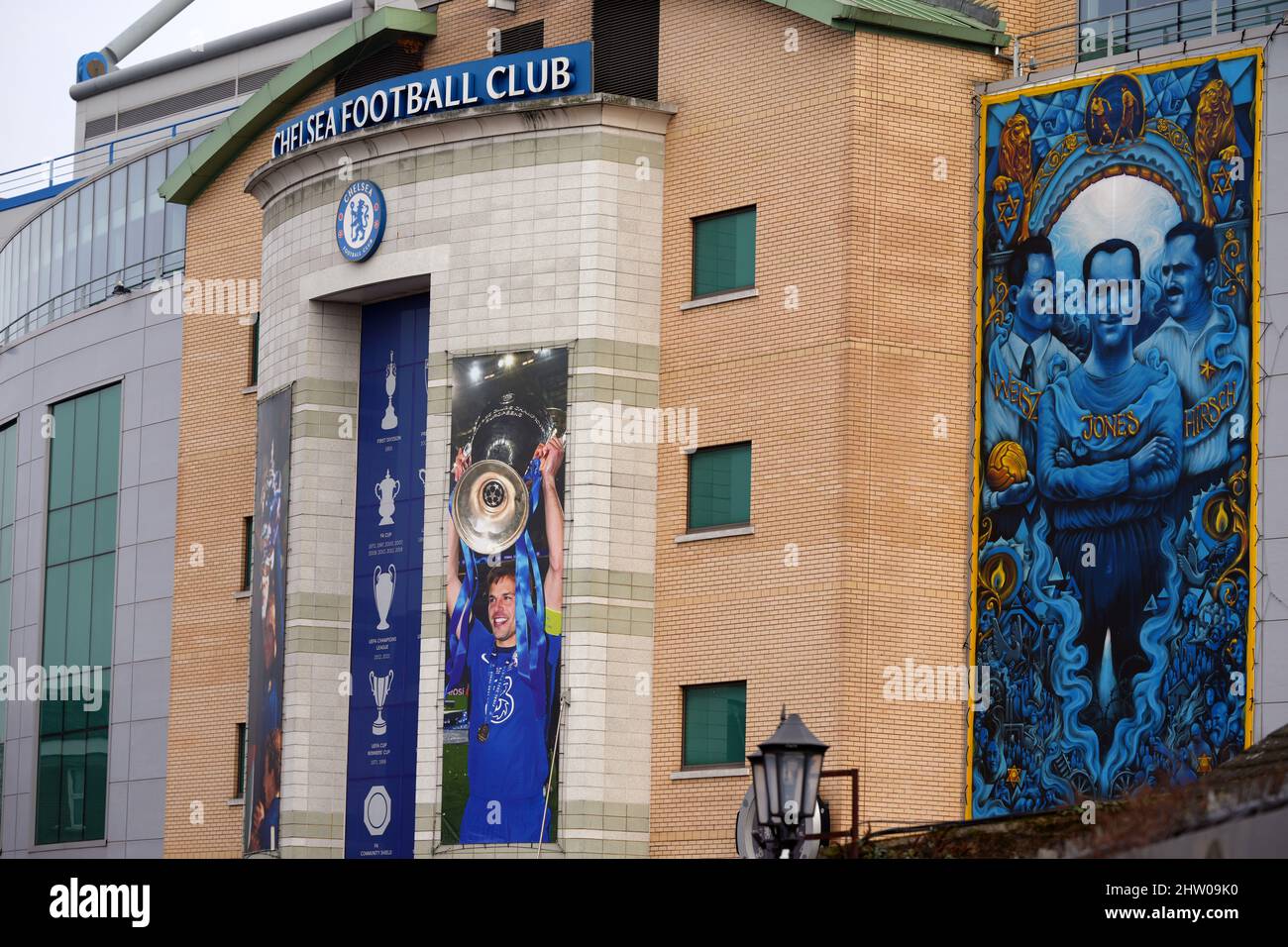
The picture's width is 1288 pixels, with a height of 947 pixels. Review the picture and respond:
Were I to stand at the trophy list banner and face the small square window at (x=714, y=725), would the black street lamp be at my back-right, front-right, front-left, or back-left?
front-right

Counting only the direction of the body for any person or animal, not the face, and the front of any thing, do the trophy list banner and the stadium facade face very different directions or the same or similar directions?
same or similar directions

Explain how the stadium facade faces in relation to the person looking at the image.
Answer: facing the viewer and to the left of the viewer

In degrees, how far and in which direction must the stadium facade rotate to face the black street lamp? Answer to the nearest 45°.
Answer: approximately 45° to its left

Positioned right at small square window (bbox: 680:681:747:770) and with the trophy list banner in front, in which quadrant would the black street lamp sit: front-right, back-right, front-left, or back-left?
back-left

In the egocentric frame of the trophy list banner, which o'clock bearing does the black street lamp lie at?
The black street lamp is roughly at 10 o'clock from the trophy list banner.

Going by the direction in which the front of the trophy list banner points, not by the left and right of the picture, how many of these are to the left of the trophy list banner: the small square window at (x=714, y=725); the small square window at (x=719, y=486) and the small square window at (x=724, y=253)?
3

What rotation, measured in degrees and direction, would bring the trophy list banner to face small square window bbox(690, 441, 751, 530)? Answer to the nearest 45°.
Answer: approximately 90° to its left

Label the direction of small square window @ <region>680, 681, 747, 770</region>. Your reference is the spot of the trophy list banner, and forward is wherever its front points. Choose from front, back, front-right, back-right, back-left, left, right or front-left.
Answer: left
